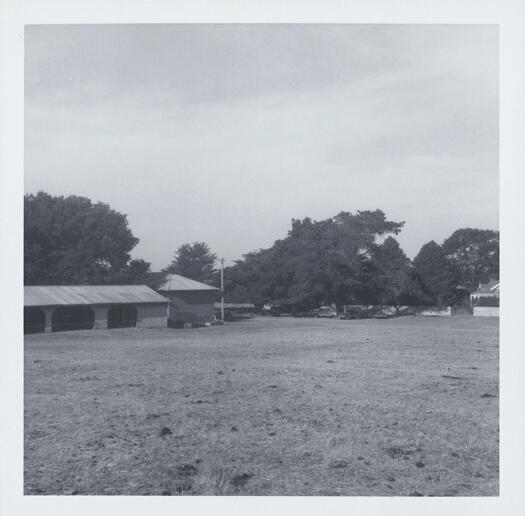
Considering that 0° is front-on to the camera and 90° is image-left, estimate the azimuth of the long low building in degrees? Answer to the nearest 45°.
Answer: approximately 0°

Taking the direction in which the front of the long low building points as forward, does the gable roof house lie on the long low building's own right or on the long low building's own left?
on the long low building's own left
